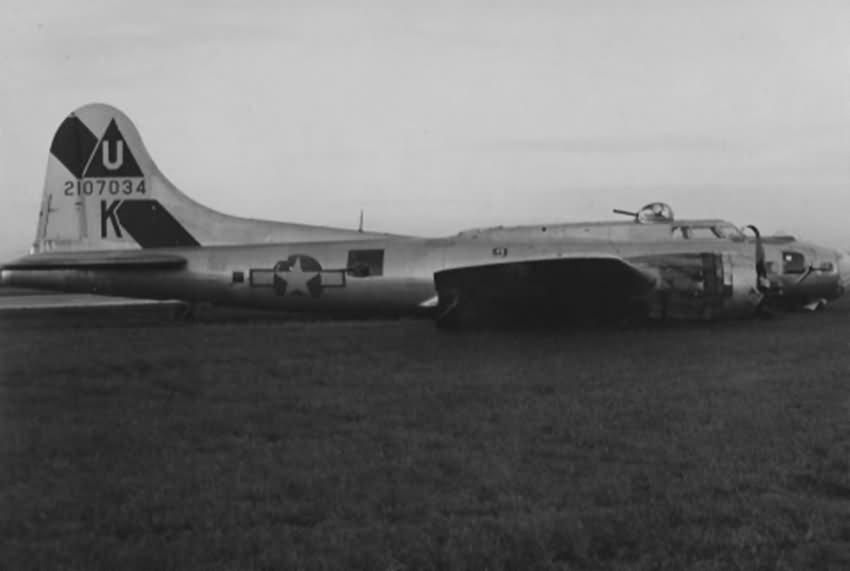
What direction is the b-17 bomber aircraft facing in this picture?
to the viewer's right
